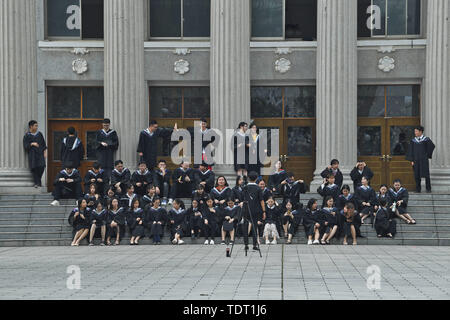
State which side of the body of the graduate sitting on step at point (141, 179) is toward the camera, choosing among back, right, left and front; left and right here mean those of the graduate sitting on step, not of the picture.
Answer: front

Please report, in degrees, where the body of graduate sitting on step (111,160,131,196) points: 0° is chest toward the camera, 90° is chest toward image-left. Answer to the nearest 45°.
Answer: approximately 0°

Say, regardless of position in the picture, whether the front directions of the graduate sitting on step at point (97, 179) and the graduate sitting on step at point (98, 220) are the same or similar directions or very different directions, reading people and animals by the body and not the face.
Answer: same or similar directions

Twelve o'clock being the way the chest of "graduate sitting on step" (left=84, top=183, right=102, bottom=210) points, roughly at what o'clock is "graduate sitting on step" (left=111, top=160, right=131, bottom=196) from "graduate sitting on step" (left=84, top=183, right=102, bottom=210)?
"graduate sitting on step" (left=111, top=160, right=131, bottom=196) is roughly at 7 o'clock from "graduate sitting on step" (left=84, top=183, right=102, bottom=210).

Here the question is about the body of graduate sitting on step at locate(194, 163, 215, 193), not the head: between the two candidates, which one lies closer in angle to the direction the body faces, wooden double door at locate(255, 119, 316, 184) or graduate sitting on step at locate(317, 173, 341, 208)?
the graduate sitting on step

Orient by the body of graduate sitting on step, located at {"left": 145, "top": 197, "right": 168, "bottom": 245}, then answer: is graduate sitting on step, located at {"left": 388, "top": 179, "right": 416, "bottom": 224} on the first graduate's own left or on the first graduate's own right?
on the first graduate's own left

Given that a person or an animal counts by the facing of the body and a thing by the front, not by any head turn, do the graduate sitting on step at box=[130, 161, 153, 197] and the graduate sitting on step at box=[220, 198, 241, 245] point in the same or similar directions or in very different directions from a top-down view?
same or similar directions

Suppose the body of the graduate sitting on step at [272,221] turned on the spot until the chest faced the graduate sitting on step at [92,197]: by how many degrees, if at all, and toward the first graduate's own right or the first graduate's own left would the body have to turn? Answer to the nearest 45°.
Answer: approximately 90° to the first graduate's own right

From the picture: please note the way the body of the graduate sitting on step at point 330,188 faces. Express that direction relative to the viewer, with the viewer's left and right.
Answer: facing the viewer

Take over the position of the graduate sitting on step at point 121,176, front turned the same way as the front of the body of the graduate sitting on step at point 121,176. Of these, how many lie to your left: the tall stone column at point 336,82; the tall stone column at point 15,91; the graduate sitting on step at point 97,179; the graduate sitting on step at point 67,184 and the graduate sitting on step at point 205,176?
2

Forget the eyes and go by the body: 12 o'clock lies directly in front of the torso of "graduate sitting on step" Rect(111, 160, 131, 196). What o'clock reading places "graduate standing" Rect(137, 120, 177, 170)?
The graduate standing is roughly at 7 o'clock from the graduate sitting on step.

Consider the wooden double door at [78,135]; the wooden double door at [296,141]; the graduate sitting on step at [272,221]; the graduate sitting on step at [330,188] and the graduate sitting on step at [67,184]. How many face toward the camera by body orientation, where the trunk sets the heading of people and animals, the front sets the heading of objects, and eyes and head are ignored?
5

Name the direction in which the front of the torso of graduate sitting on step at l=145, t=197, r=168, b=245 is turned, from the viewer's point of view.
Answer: toward the camera

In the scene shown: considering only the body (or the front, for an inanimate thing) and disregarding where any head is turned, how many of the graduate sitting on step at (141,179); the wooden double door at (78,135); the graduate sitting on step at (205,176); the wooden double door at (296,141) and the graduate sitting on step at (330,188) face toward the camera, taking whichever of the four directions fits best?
5

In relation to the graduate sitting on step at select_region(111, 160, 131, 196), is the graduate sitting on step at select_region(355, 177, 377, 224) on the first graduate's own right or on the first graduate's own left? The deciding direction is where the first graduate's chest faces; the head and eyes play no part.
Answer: on the first graduate's own left

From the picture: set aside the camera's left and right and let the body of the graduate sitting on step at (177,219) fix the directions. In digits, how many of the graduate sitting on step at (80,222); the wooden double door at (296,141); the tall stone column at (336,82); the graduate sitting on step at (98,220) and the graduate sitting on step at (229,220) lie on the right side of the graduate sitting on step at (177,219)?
2

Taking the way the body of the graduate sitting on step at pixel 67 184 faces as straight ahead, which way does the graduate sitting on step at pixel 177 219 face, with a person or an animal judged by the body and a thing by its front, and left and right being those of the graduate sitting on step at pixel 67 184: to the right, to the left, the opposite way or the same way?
the same way

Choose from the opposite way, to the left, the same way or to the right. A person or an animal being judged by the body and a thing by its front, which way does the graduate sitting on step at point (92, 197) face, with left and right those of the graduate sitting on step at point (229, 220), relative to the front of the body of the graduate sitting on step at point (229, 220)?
the same way
